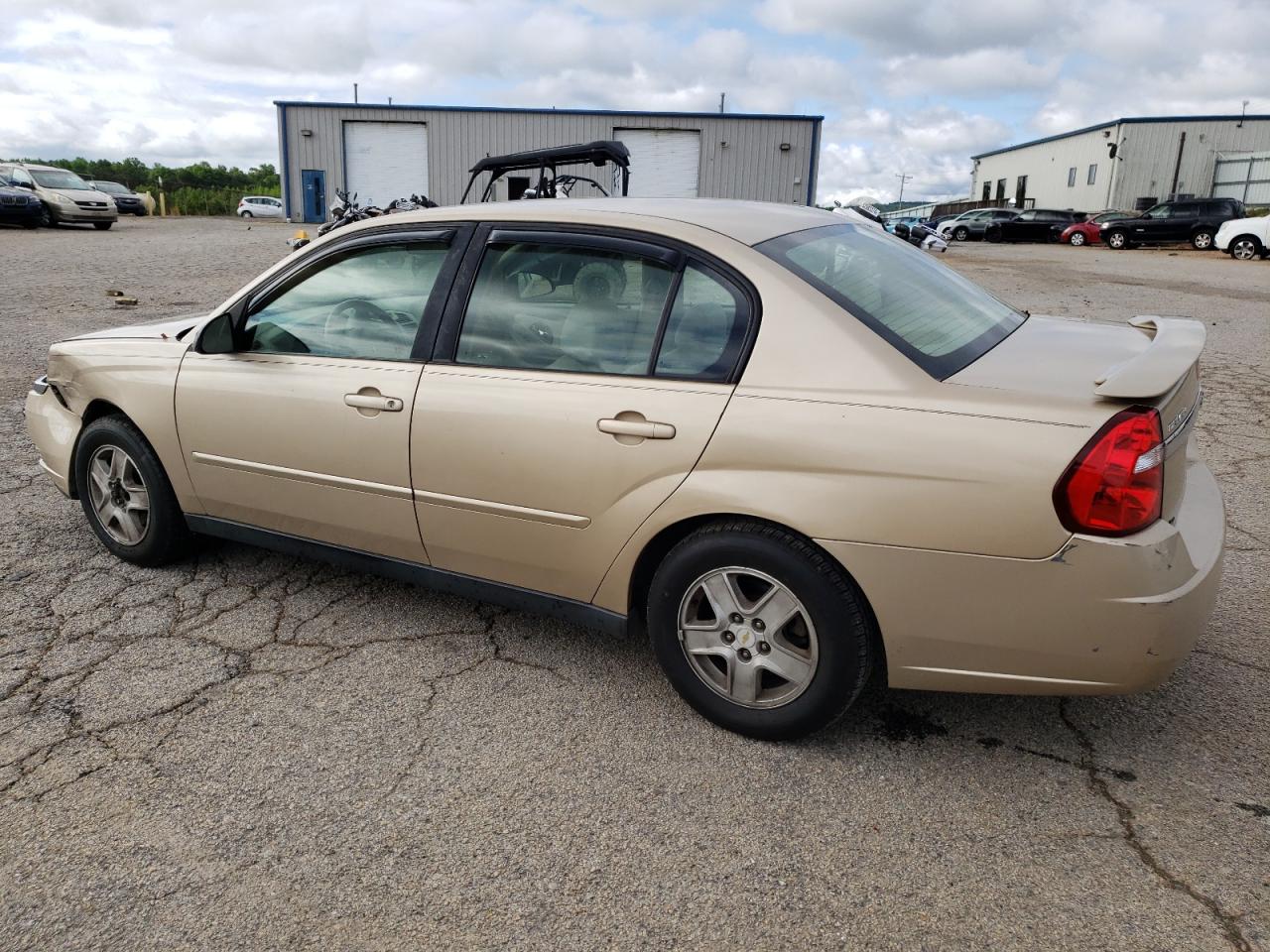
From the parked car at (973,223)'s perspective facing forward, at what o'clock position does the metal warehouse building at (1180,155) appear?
The metal warehouse building is roughly at 6 o'clock from the parked car.

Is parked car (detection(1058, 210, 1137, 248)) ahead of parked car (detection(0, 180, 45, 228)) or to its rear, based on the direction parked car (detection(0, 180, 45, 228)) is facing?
ahead

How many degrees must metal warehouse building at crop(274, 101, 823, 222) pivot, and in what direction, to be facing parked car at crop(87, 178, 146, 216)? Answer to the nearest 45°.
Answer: approximately 135° to its right

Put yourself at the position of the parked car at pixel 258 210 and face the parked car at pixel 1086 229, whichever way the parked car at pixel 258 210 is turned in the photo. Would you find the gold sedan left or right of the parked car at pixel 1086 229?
right

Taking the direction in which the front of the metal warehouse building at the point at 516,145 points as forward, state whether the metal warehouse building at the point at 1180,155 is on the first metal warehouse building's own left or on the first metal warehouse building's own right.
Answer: on the first metal warehouse building's own left

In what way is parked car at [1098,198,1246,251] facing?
to the viewer's left

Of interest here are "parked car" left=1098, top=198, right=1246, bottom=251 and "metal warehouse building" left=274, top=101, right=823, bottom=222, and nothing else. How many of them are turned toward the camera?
1

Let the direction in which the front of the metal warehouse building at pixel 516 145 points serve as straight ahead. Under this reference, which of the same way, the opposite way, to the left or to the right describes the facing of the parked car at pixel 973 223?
to the right

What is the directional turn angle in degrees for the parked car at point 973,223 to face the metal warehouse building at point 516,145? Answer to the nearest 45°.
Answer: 0° — it already faces it

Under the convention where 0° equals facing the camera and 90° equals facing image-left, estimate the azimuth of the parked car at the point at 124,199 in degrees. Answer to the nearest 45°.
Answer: approximately 315°

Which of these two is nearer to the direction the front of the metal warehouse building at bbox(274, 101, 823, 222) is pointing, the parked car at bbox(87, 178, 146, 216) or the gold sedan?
the gold sedan

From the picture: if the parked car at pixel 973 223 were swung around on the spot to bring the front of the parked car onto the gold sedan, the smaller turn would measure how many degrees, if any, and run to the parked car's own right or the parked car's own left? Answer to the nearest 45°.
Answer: approximately 45° to the parked car's own left
